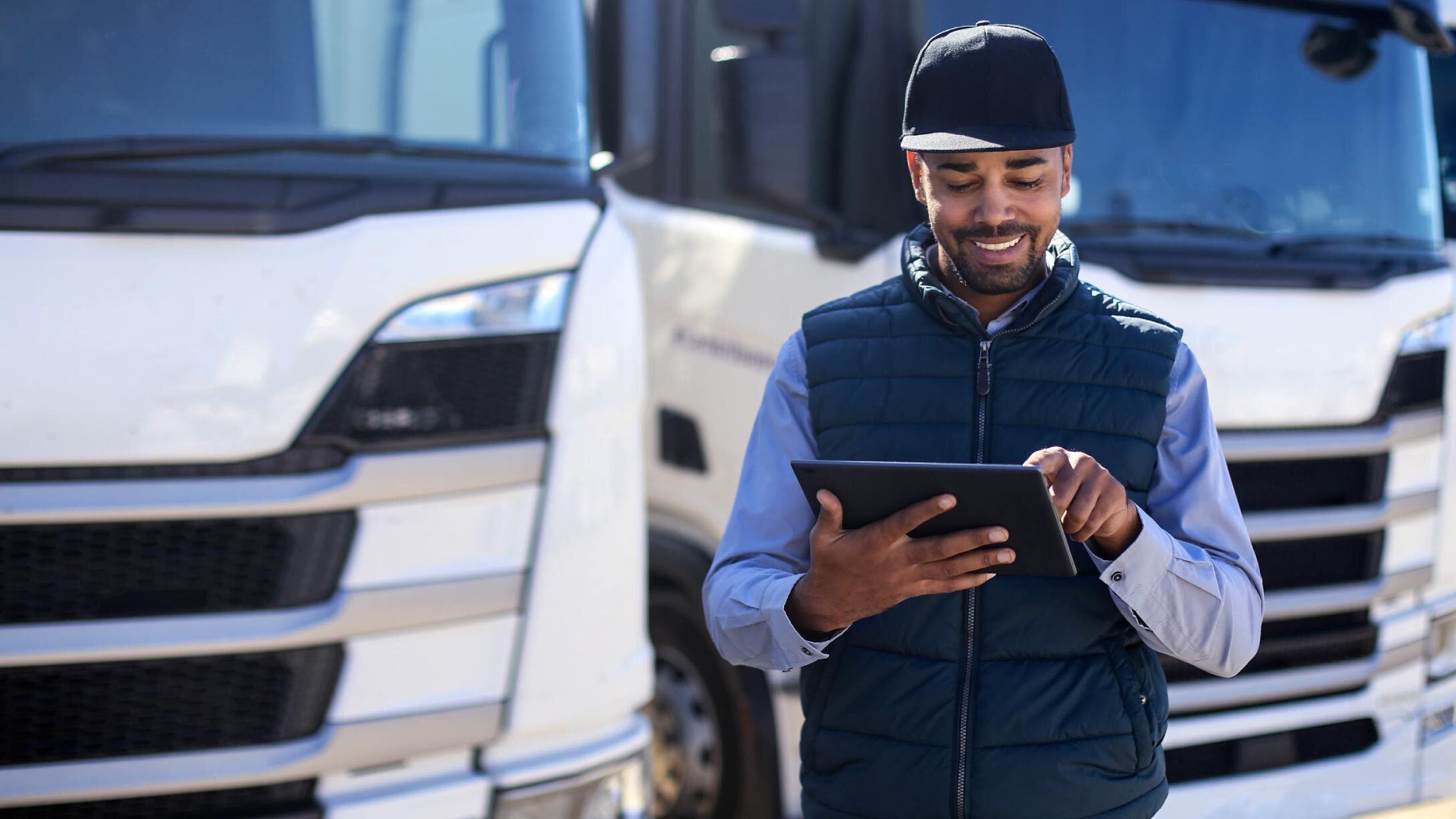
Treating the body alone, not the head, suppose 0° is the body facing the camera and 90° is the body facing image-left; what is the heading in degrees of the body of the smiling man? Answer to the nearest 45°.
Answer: approximately 0°

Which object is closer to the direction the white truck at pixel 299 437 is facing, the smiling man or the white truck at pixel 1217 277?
the smiling man

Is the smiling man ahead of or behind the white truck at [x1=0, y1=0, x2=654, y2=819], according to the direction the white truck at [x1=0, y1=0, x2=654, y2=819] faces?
ahead

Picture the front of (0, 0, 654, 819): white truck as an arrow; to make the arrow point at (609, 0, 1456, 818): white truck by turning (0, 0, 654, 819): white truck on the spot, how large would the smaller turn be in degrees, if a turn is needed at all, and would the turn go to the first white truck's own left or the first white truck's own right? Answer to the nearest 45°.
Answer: approximately 90° to the first white truck's own left

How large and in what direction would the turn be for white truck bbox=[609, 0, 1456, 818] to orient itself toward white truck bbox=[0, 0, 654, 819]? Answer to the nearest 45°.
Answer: approximately 90° to its right

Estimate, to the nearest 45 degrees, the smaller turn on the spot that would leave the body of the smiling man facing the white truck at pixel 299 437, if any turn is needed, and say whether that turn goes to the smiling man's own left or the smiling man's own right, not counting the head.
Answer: approximately 135° to the smiling man's own right

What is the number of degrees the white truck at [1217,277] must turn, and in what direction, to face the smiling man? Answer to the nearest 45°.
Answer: approximately 45° to its right

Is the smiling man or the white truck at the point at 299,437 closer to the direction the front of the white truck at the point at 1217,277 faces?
the smiling man
